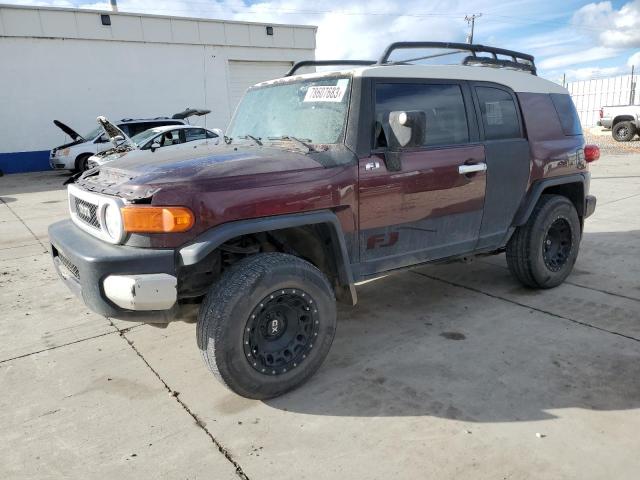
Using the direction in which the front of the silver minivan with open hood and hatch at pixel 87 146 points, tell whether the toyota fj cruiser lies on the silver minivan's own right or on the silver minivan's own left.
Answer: on the silver minivan's own left

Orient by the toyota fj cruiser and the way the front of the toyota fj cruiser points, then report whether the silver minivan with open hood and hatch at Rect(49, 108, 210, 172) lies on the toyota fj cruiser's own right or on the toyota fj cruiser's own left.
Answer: on the toyota fj cruiser's own right

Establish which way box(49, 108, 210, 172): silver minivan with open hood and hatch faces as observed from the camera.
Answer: facing the viewer and to the left of the viewer

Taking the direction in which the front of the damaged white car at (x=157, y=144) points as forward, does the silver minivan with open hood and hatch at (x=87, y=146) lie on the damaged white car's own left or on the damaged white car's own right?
on the damaged white car's own right

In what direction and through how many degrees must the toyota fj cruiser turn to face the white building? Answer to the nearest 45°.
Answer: approximately 90° to its right

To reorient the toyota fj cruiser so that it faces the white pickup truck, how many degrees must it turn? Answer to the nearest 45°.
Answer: approximately 180°
